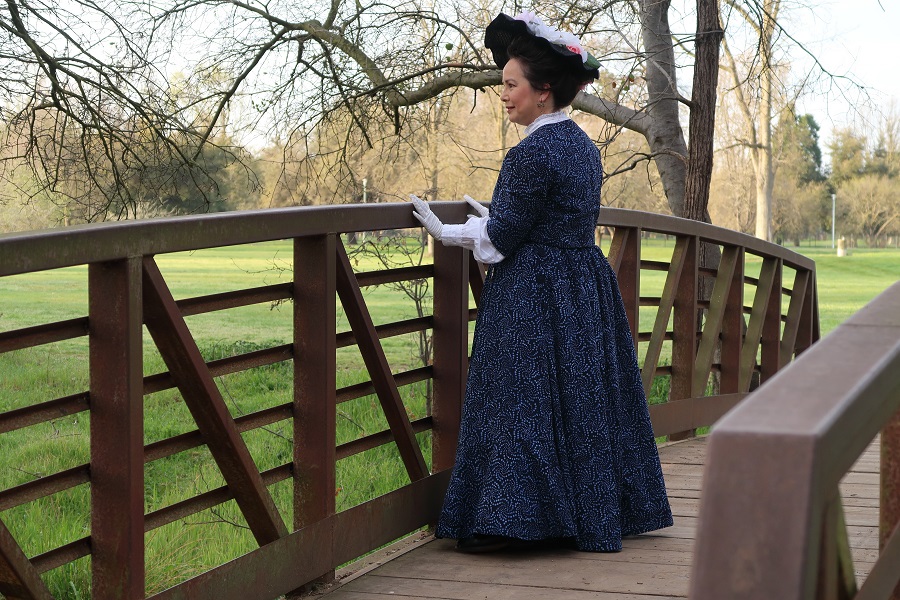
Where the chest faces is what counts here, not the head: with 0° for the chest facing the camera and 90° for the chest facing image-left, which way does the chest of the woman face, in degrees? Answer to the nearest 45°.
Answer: approximately 135°

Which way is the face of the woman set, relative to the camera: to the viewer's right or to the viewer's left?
to the viewer's left

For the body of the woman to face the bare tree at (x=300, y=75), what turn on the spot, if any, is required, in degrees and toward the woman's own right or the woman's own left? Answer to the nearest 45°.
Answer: approximately 45° to the woman's own right
